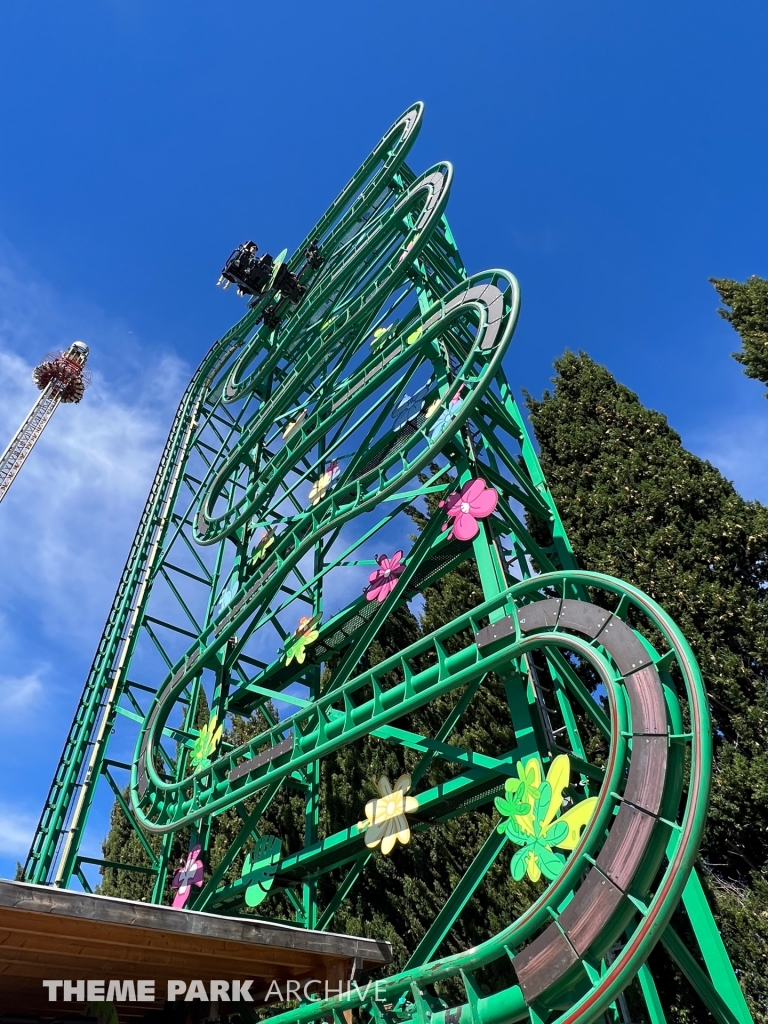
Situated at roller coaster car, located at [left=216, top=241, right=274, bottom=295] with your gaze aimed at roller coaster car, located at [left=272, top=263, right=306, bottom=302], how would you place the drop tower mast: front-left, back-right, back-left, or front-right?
back-left

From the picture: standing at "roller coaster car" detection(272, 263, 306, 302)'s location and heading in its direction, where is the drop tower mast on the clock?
The drop tower mast is roughly at 8 o'clock from the roller coaster car.

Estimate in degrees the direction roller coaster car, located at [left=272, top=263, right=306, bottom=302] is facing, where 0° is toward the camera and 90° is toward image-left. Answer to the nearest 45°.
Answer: approximately 270°
